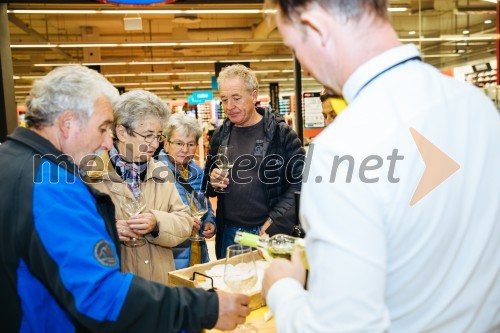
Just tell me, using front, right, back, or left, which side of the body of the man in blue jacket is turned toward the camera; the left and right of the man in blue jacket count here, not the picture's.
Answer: right

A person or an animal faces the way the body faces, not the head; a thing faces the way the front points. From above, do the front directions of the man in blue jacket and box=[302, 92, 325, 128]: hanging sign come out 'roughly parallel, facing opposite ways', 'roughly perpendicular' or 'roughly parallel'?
roughly perpendicular

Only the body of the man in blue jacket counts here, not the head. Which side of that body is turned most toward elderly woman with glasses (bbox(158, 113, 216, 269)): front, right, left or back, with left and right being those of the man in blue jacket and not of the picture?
left

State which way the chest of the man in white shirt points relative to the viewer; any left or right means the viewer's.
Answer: facing away from the viewer and to the left of the viewer

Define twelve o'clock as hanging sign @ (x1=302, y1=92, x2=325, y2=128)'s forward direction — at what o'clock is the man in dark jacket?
The man in dark jacket is roughly at 12 o'clock from the hanging sign.

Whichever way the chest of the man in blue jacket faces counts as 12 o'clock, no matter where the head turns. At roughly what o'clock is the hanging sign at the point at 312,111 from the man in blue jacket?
The hanging sign is roughly at 10 o'clock from the man in blue jacket.

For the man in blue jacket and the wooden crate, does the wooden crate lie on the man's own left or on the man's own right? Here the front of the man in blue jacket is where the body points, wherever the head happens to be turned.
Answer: on the man's own left

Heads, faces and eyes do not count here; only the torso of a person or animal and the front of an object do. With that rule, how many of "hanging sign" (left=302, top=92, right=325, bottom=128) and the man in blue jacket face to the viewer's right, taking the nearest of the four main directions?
1

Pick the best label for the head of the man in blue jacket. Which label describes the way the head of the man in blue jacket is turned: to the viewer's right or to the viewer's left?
to the viewer's right

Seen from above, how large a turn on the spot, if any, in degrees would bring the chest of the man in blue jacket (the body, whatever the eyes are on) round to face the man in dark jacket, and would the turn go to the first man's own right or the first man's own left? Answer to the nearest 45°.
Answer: approximately 45° to the first man's own left

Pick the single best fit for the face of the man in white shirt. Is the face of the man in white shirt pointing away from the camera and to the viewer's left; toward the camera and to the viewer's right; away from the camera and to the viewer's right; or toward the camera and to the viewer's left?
away from the camera and to the viewer's left

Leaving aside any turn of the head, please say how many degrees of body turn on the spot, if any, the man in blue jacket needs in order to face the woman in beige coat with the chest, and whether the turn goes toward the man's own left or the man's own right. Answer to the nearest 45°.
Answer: approximately 90° to the man's own left

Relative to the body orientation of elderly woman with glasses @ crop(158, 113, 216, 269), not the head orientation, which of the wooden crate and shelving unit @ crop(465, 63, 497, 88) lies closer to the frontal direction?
the wooden crate
